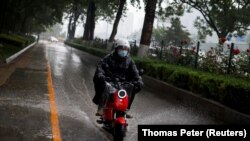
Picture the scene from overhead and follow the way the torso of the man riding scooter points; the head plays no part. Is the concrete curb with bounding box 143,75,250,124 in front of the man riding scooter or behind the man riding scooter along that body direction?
behind

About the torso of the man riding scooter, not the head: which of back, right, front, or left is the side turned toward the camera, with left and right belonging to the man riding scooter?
front

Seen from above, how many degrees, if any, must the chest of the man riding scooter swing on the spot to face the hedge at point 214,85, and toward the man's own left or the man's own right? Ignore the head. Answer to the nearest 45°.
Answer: approximately 135° to the man's own left

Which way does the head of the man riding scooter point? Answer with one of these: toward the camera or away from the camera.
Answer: toward the camera
